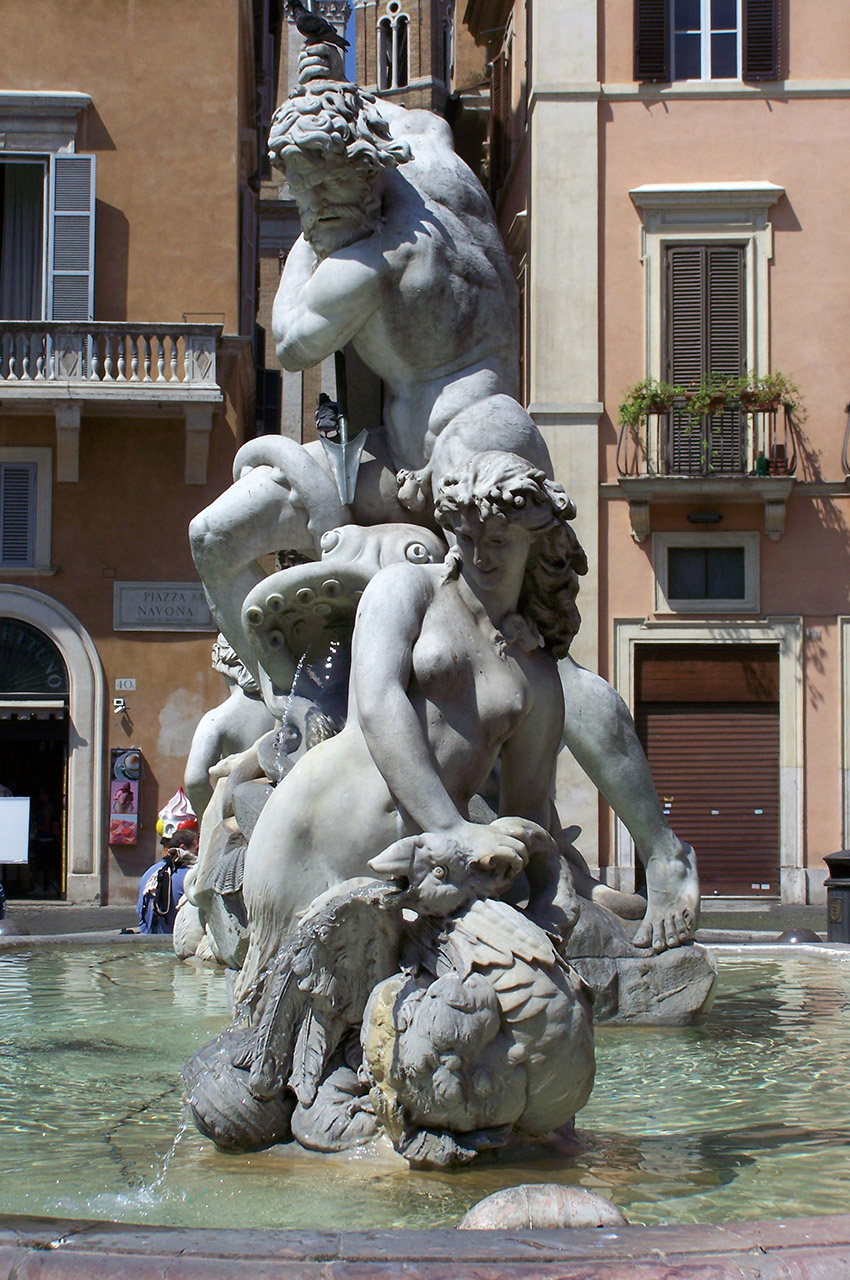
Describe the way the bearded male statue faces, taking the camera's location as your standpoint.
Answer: facing the viewer and to the left of the viewer

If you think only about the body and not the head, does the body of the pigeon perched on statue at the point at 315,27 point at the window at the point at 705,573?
no

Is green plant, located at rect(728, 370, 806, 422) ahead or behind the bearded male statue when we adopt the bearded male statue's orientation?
behind

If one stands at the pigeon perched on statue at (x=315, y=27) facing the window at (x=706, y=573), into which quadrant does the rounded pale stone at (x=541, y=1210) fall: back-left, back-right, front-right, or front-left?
back-right

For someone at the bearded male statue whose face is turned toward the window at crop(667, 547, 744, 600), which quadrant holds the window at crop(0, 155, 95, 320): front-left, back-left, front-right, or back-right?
front-left

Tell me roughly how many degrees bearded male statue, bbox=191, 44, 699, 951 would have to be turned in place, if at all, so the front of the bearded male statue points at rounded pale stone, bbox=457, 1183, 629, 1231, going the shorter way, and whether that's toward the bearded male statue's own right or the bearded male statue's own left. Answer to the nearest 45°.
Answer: approximately 45° to the bearded male statue's own left

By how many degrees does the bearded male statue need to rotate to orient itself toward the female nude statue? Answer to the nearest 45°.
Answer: approximately 45° to its left
